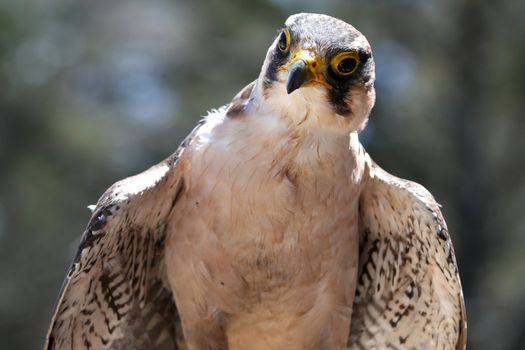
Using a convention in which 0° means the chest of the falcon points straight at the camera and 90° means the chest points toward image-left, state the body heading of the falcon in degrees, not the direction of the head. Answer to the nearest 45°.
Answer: approximately 0°
